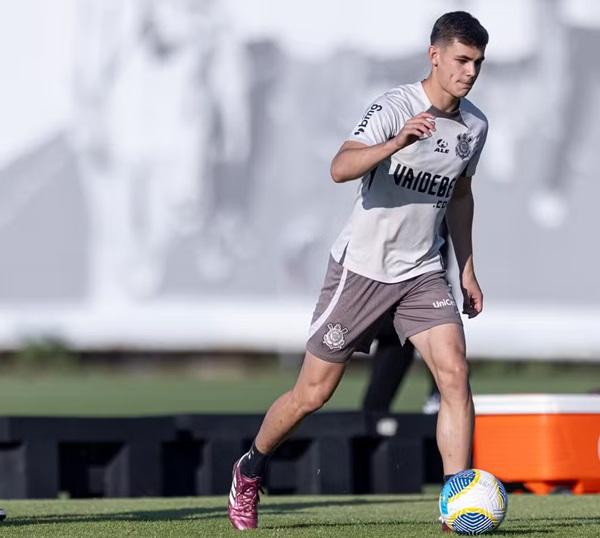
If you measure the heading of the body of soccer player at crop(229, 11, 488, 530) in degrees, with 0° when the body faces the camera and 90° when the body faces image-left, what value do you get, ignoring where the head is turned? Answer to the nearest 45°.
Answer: approximately 315°

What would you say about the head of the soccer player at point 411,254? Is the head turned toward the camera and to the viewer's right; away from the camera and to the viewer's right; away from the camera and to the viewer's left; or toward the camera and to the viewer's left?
toward the camera and to the viewer's right
